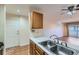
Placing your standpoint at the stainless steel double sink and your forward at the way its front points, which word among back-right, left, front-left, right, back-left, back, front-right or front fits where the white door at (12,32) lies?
front-right

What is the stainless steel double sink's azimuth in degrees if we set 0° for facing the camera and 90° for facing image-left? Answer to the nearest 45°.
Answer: approximately 45°

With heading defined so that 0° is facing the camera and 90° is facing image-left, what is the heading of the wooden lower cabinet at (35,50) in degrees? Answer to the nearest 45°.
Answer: approximately 45°
